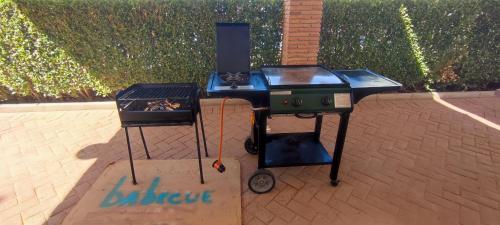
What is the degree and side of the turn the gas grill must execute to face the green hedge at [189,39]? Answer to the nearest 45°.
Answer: approximately 135° to its right

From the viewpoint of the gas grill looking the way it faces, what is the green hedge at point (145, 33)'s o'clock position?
The green hedge is roughly at 4 o'clock from the gas grill.

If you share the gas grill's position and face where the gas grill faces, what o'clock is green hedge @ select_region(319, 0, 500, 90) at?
The green hedge is roughly at 7 o'clock from the gas grill.

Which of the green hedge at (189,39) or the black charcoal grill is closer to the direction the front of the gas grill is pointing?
the black charcoal grill

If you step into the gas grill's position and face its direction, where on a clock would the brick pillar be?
The brick pillar is roughly at 6 o'clock from the gas grill.

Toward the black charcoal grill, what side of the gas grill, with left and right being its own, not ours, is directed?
right

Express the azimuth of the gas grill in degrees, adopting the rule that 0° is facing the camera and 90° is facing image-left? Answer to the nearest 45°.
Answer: approximately 0°
